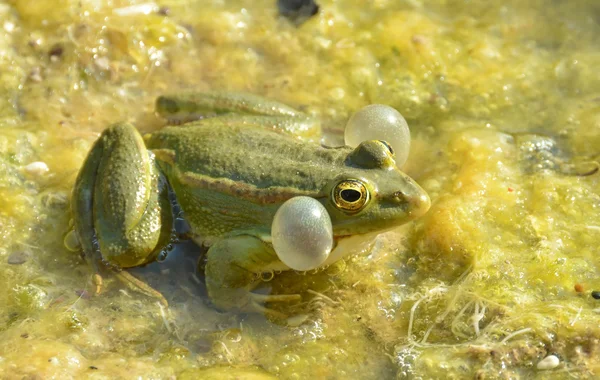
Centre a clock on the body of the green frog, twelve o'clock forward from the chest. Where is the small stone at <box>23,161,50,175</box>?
The small stone is roughly at 7 o'clock from the green frog.

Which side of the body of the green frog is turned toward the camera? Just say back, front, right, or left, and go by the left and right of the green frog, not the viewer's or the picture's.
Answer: right

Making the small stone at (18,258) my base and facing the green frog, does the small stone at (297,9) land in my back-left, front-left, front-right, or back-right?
front-left

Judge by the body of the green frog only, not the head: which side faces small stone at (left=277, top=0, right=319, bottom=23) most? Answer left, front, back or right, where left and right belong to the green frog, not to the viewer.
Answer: left

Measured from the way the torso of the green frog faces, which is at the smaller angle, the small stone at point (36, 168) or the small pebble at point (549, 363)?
the small pebble

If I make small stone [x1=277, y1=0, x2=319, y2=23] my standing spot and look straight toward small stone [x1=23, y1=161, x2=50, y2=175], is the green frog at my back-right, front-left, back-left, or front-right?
front-left

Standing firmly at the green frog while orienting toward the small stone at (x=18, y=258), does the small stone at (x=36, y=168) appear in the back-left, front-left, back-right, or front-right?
front-right

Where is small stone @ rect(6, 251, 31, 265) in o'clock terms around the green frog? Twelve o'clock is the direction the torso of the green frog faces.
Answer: The small stone is roughly at 6 o'clock from the green frog.

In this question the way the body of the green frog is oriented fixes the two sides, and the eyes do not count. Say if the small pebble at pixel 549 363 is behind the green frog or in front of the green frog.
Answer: in front

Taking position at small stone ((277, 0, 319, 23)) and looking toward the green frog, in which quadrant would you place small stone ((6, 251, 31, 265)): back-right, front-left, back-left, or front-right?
front-right
